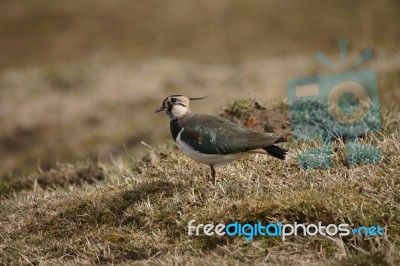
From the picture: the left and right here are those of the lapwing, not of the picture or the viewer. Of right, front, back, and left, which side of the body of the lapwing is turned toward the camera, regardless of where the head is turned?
left
